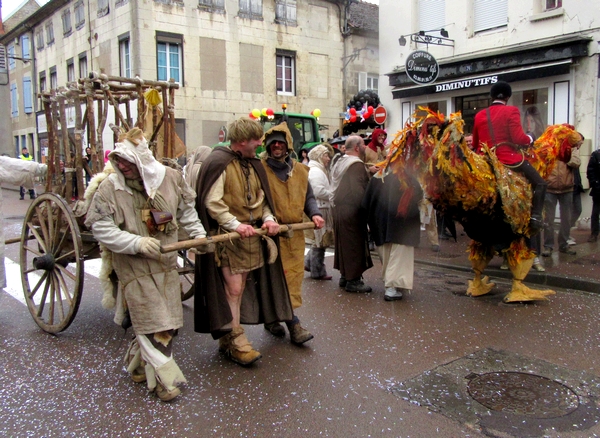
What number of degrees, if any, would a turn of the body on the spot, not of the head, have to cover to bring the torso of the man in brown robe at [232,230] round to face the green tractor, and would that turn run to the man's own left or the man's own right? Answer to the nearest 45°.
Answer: approximately 135° to the man's own left

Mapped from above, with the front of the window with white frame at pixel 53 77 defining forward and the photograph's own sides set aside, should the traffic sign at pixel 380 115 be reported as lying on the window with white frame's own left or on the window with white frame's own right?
on the window with white frame's own left

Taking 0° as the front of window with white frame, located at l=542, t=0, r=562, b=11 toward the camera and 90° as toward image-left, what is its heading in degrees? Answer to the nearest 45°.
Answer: approximately 45°

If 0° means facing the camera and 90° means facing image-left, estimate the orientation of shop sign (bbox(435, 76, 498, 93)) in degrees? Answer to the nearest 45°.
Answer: approximately 45°

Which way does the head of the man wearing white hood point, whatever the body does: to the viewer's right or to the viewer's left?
to the viewer's left

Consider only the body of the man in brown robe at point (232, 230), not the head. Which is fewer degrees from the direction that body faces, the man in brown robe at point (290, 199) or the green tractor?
the man in brown robe

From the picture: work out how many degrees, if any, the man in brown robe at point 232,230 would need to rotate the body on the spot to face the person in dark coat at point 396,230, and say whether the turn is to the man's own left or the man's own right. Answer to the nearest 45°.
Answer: approximately 90° to the man's own left
